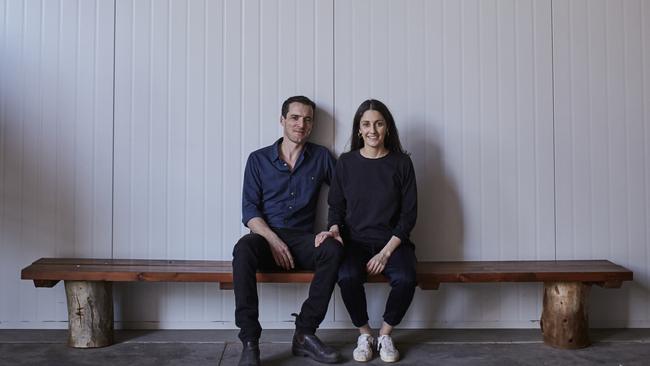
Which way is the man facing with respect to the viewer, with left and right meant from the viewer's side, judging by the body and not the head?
facing the viewer

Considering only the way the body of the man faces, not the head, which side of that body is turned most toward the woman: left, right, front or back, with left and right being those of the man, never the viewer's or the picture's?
left

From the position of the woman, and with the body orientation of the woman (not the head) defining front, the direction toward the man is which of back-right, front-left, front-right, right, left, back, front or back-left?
right

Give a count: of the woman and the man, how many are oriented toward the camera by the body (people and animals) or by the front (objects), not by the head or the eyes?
2

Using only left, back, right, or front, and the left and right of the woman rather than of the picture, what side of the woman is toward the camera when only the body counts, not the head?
front
